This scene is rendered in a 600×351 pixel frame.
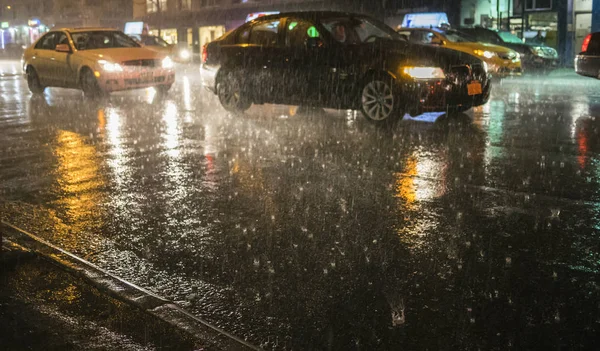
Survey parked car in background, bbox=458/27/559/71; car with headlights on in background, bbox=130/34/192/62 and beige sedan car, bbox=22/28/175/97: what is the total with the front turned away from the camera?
0

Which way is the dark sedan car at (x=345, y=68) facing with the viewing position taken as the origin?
facing the viewer and to the right of the viewer

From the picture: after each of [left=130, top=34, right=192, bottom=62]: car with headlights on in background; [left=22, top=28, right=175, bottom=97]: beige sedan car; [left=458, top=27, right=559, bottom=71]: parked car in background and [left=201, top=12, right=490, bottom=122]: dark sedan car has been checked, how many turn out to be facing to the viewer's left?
0

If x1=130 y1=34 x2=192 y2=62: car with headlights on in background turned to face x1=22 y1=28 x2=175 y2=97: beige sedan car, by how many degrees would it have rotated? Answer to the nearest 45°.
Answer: approximately 45° to its right

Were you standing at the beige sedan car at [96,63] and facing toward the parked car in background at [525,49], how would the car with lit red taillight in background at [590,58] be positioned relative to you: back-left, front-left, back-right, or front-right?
front-right

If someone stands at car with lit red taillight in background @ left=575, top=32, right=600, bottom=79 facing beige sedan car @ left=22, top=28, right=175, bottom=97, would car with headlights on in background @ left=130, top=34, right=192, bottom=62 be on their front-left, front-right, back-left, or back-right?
front-right

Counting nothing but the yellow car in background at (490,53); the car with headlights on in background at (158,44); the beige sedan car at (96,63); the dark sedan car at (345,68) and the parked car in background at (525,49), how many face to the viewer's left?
0

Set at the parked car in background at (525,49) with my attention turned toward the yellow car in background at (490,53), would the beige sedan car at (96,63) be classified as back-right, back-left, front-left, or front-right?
front-right

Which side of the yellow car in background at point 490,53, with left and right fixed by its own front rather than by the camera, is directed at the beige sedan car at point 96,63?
right

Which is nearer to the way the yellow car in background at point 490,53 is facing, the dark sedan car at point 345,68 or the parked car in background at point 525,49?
the dark sedan car

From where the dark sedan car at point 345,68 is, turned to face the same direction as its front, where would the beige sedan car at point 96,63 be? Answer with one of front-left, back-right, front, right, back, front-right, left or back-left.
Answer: back
